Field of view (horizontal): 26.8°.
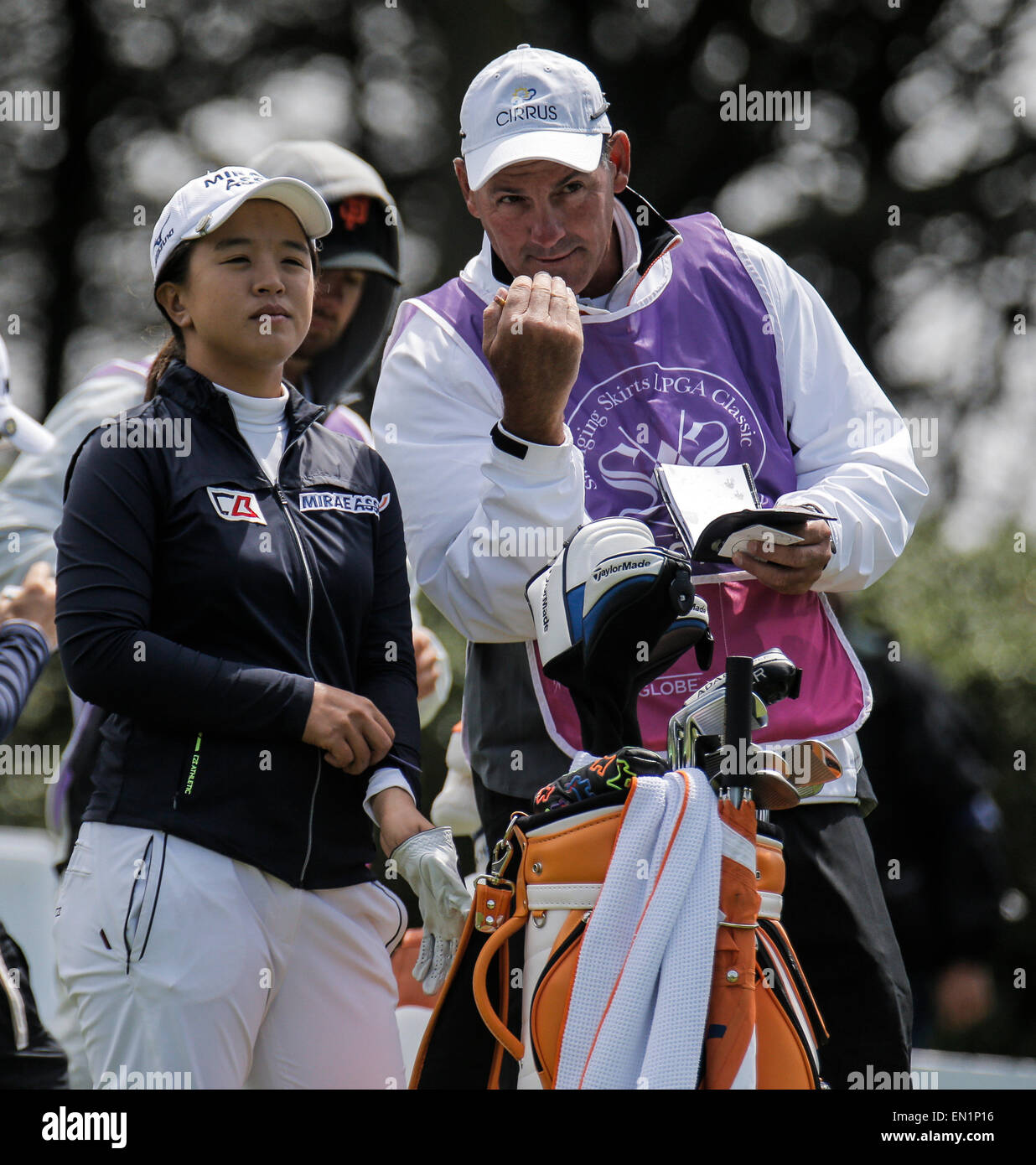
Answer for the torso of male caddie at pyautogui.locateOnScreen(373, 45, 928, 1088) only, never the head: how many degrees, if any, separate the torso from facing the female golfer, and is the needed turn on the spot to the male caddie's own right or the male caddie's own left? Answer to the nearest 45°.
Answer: approximately 45° to the male caddie's own right

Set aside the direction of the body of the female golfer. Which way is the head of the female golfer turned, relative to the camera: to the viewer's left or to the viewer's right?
to the viewer's right

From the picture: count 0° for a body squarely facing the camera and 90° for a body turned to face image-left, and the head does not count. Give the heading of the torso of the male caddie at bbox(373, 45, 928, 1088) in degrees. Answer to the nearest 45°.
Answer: approximately 0°
